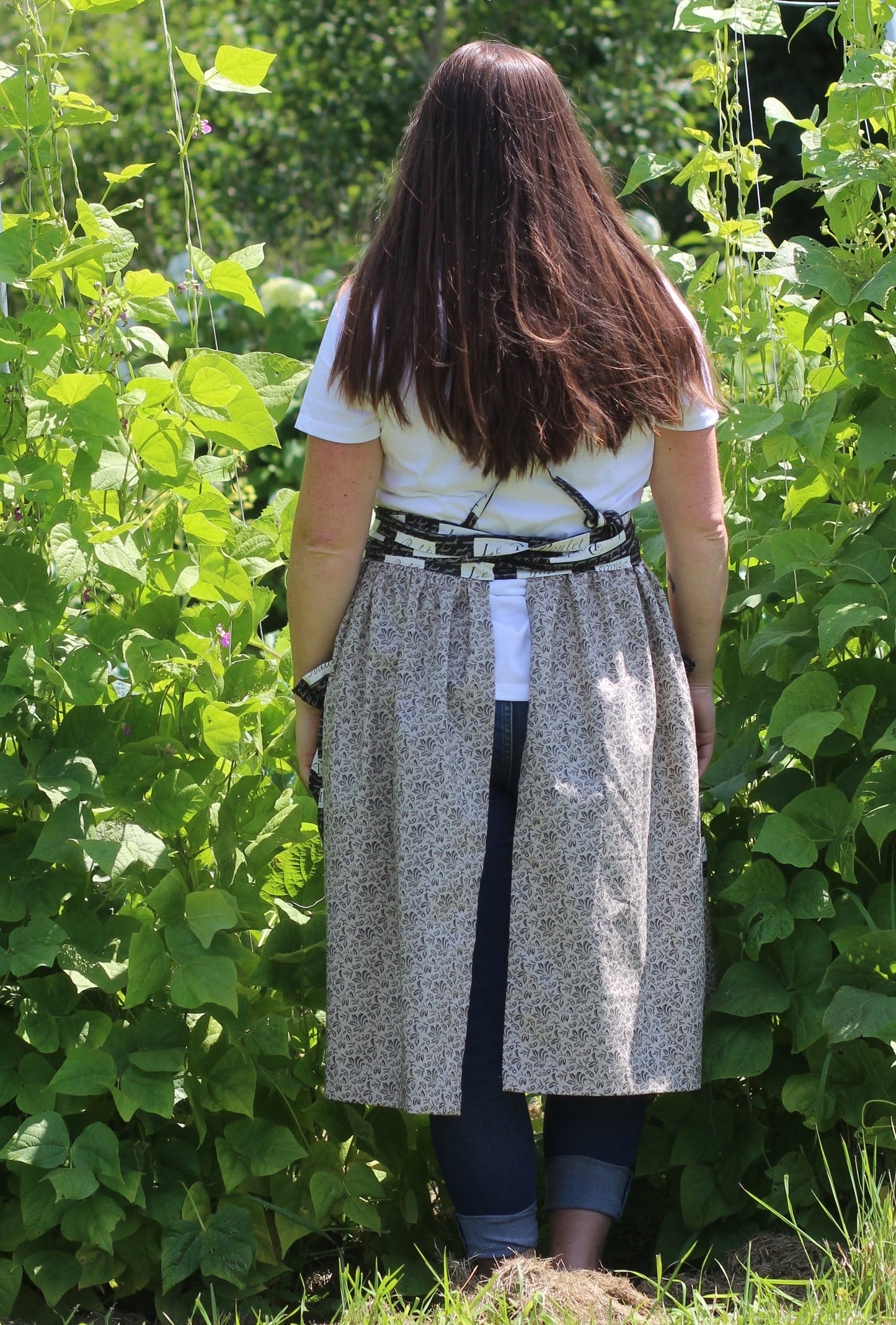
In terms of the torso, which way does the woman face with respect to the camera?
away from the camera

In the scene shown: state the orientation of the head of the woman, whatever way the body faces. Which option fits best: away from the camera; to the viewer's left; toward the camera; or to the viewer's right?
away from the camera
